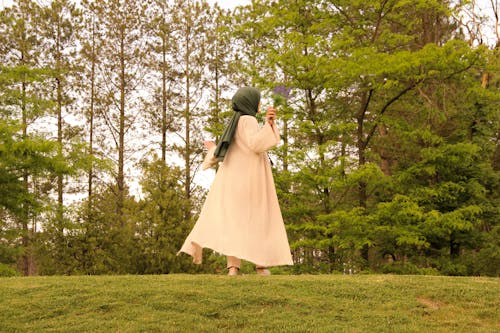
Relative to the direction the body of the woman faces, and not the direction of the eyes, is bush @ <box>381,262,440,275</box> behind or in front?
in front

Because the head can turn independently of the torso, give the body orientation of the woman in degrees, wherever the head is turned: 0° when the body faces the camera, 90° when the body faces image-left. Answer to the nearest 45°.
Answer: approximately 225°

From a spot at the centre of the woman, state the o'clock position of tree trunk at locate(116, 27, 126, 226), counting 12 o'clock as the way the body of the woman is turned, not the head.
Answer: The tree trunk is roughly at 10 o'clock from the woman.

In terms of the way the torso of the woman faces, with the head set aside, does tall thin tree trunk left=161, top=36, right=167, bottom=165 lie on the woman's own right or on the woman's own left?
on the woman's own left
